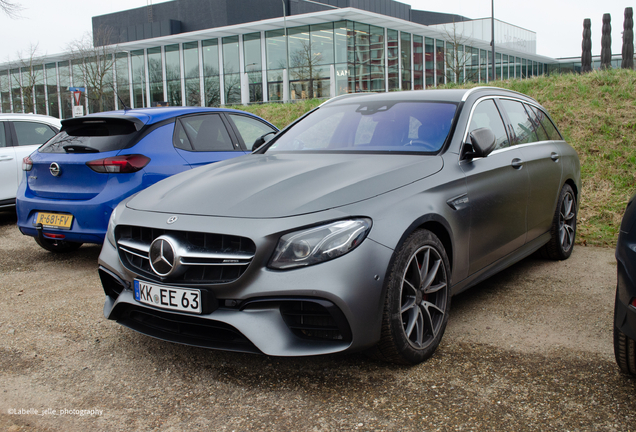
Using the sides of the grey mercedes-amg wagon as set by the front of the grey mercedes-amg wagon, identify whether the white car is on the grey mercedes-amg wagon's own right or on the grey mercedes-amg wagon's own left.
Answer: on the grey mercedes-amg wagon's own right

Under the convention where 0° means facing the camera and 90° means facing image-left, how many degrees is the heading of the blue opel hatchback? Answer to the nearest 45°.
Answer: approximately 225°

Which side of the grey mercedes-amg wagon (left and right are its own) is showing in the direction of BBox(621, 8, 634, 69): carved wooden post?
back

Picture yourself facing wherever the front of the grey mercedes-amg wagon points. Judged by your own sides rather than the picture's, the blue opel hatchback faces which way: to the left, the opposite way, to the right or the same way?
the opposite way

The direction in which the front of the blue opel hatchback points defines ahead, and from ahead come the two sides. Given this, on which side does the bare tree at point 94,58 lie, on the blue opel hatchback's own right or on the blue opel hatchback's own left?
on the blue opel hatchback's own left

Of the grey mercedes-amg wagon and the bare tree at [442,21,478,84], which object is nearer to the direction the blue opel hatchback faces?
the bare tree

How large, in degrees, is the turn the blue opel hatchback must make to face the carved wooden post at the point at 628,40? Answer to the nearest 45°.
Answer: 0° — it already faces it

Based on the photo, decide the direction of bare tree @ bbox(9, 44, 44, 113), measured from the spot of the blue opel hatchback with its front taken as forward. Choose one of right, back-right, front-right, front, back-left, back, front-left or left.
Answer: front-left

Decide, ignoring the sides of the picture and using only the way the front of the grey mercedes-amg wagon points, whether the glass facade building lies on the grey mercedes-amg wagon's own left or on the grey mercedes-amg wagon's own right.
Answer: on the grey mercedes-amg wagon's own right
